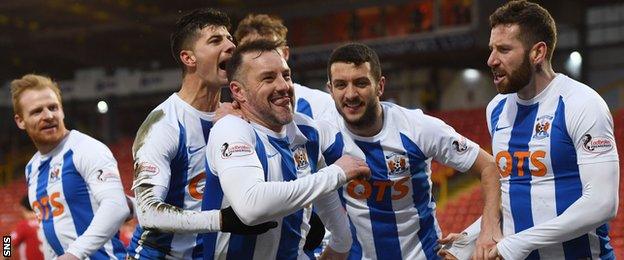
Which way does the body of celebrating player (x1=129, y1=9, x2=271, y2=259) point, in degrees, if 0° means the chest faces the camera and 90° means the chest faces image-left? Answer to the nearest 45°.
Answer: approximately 315°

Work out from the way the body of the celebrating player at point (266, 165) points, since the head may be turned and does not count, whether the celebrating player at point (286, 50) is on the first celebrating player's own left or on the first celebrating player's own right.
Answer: on the first celebrating player's own left

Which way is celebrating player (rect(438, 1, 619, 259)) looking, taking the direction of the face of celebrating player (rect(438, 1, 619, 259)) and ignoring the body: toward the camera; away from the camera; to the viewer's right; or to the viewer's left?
to the viewer's left

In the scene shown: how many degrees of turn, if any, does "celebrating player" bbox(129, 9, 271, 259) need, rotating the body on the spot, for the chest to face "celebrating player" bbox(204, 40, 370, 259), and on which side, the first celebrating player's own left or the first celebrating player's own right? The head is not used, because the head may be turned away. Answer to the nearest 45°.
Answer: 0° — they already face them

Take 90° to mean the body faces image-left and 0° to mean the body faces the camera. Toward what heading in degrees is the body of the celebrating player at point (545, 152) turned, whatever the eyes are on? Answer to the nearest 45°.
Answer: approximately 45°

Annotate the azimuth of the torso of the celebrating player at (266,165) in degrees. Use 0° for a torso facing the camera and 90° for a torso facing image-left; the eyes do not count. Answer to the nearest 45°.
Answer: approximately 315°

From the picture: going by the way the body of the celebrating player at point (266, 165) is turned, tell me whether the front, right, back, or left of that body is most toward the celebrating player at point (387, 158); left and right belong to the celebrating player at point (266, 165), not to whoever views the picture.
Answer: left

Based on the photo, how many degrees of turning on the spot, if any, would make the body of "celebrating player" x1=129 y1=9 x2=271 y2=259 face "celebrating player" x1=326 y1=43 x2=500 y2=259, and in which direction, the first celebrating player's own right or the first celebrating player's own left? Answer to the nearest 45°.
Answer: approximately 45° to the first celebrating player's own left
